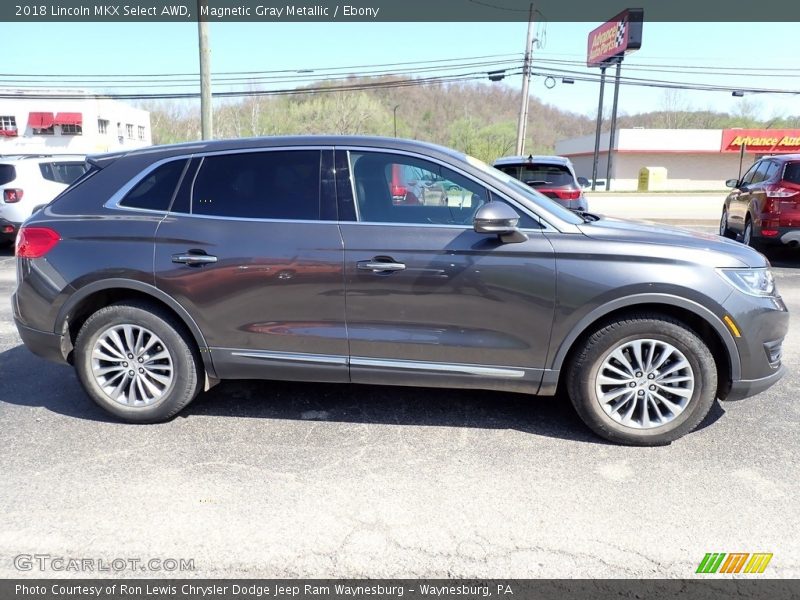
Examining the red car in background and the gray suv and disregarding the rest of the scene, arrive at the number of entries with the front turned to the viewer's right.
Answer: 1

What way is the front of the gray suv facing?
to the viewer's right

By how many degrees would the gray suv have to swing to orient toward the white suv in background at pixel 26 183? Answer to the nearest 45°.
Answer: approximately 135° to its left

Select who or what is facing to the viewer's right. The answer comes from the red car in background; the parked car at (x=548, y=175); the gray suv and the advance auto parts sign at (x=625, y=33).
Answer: the gray suv

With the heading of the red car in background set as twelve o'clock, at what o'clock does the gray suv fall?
The gray suv is roughly at 8 o'clock from the red car in background.

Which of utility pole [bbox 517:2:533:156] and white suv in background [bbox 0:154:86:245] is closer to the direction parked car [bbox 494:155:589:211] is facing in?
the utility pole

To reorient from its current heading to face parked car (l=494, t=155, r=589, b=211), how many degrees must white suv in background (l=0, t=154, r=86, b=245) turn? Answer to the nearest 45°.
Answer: approximately 90° to its right

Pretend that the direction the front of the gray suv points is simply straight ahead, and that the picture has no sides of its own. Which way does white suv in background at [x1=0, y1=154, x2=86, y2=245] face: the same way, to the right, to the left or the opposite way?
to the left

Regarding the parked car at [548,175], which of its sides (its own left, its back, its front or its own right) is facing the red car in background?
right

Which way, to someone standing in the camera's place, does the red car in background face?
facing away from the viewer and to the left of the viewer

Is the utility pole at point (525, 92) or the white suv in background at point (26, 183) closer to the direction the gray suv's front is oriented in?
the utility pole

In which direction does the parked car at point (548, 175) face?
away from the camera
